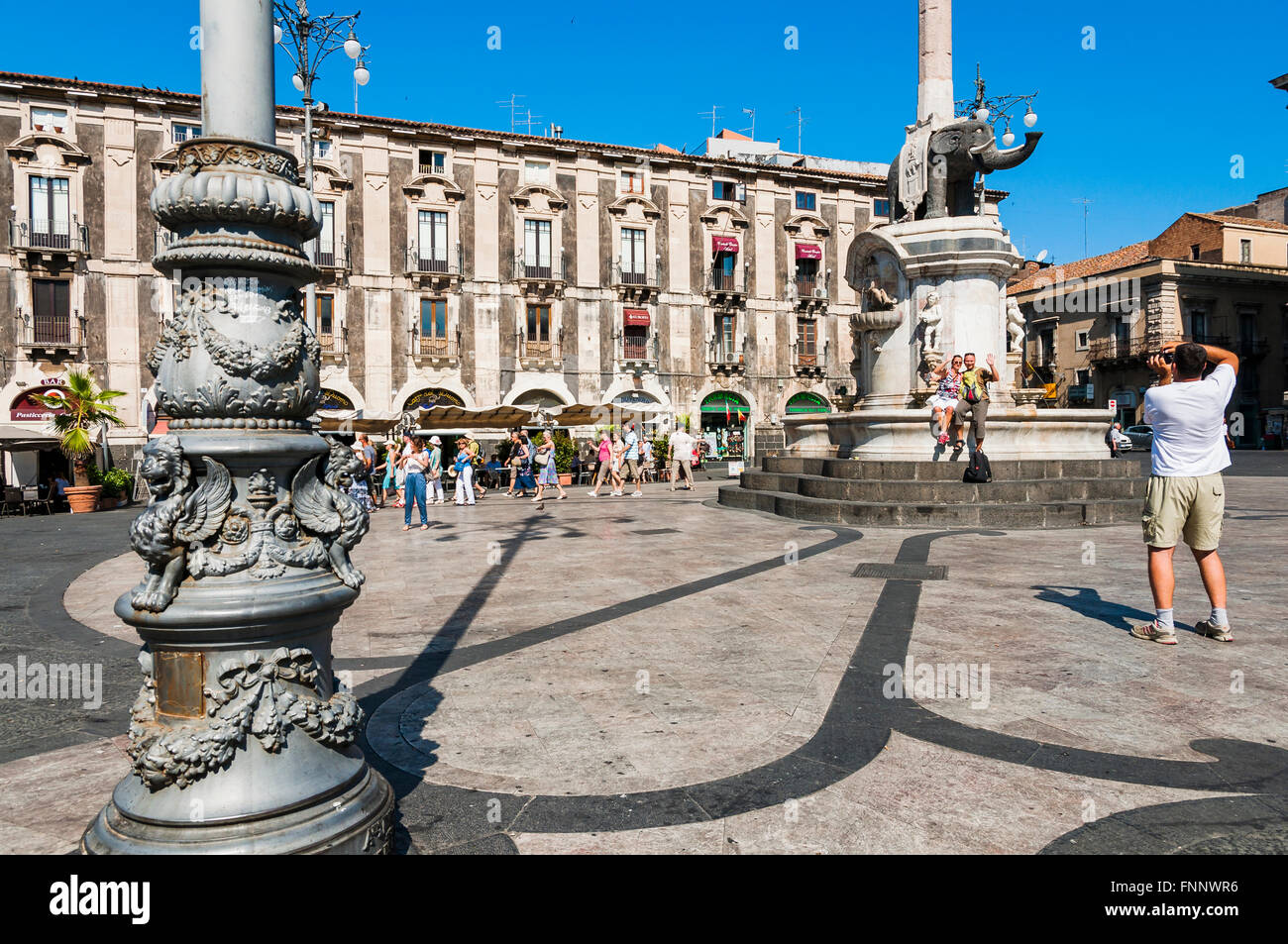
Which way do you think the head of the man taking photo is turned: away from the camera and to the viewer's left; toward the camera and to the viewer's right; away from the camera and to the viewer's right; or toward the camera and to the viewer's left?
away from the camera and to the viewer's left

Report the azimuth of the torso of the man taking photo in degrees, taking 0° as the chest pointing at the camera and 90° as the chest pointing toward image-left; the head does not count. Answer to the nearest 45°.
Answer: approximately 135°

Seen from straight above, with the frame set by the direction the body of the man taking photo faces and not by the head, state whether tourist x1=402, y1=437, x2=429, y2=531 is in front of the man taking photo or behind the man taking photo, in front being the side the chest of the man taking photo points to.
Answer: in front

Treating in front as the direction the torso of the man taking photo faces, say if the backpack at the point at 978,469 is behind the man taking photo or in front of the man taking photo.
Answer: in front
